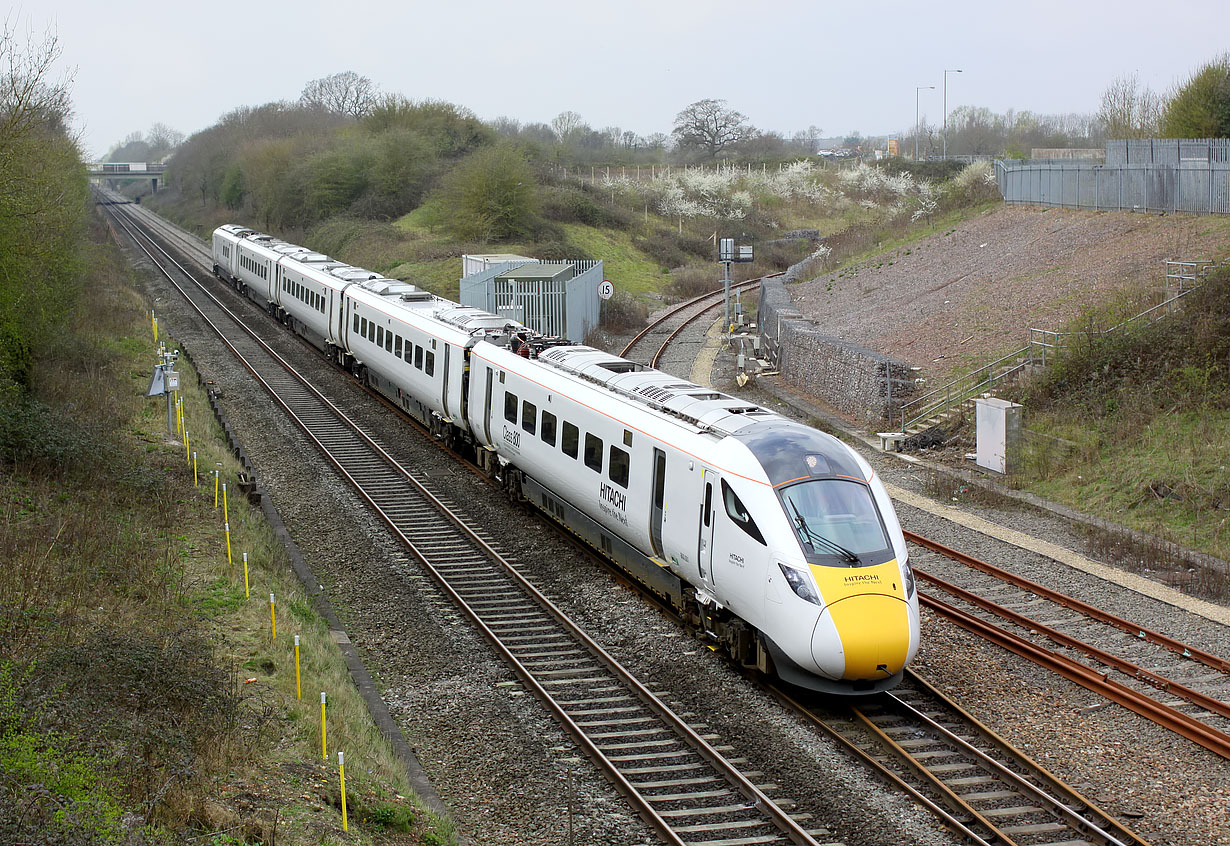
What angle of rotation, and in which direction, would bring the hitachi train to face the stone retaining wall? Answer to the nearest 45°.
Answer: approximately 135° to its left

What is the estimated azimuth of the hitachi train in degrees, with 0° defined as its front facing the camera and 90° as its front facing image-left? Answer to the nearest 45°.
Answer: approximately 315°

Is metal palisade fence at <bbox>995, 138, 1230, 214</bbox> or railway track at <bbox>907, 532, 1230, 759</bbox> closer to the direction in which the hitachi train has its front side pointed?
the railway track

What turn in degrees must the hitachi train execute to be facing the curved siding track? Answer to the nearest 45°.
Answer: approximately 135° to its left

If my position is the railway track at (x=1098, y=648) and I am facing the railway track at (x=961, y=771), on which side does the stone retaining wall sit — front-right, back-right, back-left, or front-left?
back-right

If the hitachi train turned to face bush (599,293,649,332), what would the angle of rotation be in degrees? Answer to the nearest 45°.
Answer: approximately 135° to its left
